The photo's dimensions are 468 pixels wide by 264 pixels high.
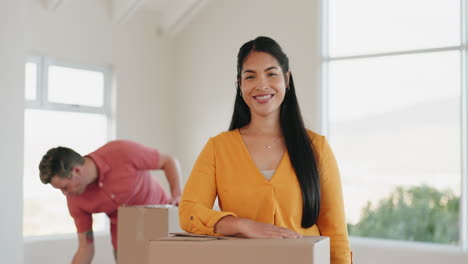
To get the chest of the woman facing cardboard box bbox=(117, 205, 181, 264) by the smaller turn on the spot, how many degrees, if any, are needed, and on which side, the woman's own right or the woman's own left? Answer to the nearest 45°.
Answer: approximately 135° to the woman's own right

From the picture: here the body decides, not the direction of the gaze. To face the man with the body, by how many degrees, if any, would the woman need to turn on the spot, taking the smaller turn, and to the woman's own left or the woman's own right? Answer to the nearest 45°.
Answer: approximately 135° to the woman's own right

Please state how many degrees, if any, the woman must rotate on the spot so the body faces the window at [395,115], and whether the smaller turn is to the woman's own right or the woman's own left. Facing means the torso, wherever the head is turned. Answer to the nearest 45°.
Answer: approximately 180°

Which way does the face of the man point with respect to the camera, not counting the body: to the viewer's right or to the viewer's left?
to the viewer's left

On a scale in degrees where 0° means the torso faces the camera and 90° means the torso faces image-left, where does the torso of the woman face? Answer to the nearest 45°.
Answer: approximately 0°

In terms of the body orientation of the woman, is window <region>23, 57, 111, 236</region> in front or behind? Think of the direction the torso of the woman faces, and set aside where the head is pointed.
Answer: behind

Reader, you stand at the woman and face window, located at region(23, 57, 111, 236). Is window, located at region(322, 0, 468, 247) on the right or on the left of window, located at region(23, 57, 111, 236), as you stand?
right
